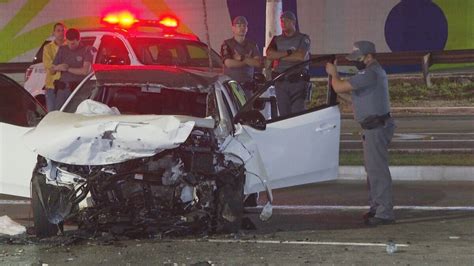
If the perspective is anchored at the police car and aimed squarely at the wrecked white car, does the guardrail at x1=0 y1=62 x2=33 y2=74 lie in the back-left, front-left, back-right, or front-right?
back-right

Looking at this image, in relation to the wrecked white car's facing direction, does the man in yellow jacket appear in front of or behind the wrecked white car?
behind

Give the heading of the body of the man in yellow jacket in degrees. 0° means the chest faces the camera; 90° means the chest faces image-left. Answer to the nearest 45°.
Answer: approximately 315°

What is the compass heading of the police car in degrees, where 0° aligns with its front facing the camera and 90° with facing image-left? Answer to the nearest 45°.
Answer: approximately 315°
